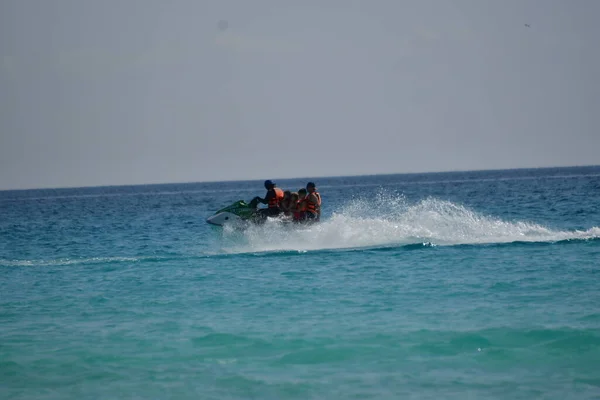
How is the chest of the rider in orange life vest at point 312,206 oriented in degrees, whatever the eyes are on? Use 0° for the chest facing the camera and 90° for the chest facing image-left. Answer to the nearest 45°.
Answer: approximately 90°

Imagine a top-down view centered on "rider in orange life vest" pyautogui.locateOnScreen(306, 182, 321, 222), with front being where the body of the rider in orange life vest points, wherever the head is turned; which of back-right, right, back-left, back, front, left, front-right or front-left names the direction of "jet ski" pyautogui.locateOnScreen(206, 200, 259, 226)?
front

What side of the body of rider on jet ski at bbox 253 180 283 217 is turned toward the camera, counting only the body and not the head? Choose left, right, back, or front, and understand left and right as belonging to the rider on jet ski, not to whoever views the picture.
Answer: left

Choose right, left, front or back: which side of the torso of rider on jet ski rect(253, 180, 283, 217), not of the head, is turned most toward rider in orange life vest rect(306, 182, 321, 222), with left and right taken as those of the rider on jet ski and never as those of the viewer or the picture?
back

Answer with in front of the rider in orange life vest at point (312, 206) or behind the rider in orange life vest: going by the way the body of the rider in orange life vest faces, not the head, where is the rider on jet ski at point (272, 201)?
in front

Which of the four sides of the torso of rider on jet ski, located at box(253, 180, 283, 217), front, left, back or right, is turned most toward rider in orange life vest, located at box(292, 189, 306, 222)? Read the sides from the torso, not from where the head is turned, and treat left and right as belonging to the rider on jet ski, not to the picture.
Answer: back

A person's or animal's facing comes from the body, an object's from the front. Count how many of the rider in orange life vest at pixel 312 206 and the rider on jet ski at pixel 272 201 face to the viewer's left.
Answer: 2

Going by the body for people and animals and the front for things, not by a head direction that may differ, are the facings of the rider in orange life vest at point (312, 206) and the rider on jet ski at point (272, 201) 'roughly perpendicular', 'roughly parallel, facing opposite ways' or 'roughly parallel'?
roughly parallel
